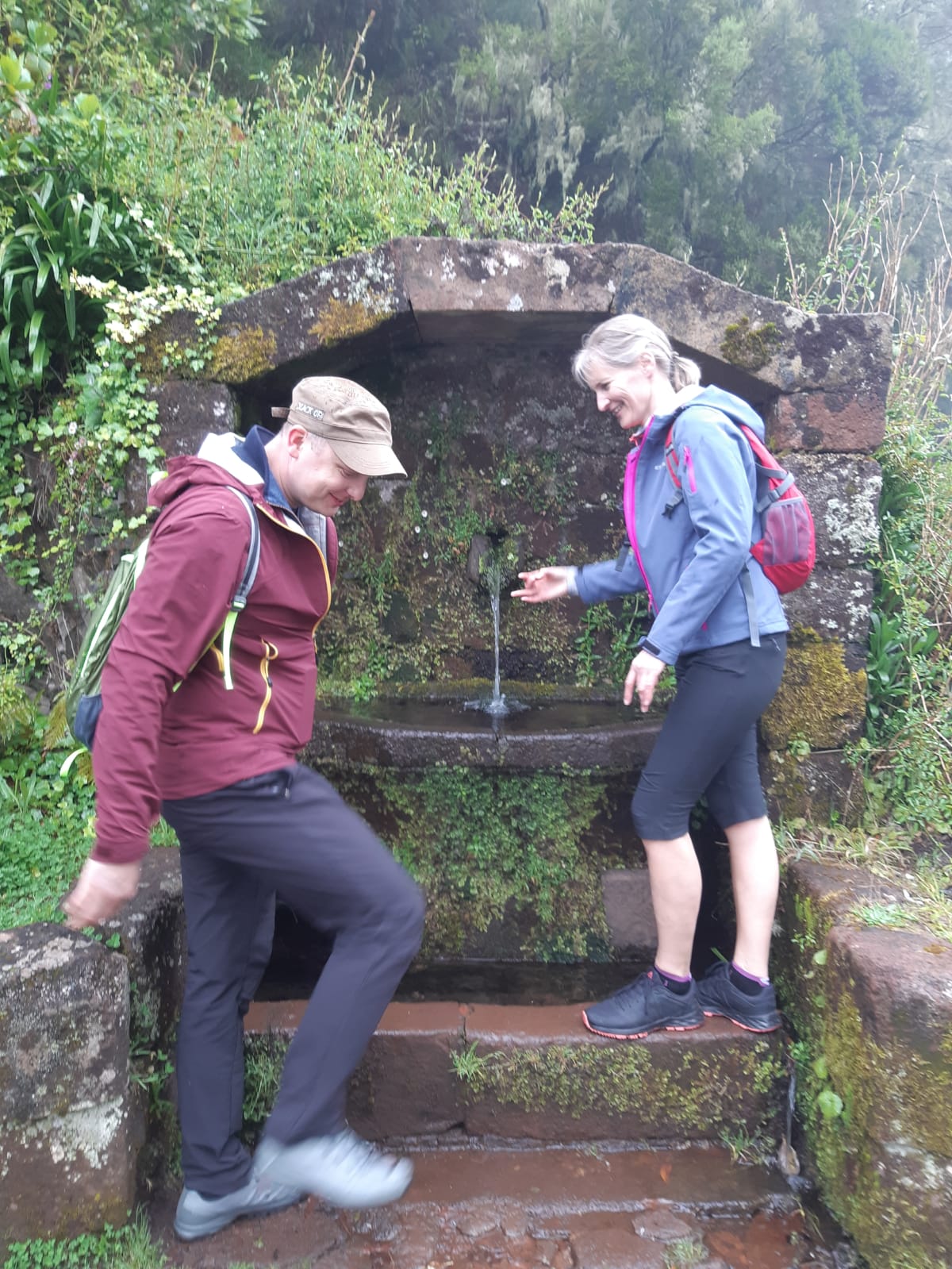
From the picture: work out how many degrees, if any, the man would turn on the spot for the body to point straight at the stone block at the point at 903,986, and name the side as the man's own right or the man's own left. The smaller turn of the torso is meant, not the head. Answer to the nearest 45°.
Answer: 0° — they already face it

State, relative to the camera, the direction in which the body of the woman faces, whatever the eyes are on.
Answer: to the viewer's left

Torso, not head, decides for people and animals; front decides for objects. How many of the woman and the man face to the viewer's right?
1

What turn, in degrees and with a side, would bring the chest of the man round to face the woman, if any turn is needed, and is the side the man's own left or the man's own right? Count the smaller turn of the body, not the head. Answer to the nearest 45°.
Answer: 0° — they already face them

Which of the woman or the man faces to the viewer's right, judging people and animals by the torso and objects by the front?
the man

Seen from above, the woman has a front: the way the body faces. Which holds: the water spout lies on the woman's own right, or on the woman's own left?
on the woman's own right

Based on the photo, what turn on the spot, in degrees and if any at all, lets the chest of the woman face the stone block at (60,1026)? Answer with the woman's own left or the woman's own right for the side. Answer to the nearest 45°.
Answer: approximately 45° to the woman's own left

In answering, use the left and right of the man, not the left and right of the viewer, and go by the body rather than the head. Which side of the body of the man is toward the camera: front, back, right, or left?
right

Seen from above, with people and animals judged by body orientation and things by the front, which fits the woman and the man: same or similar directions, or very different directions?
very different directions
